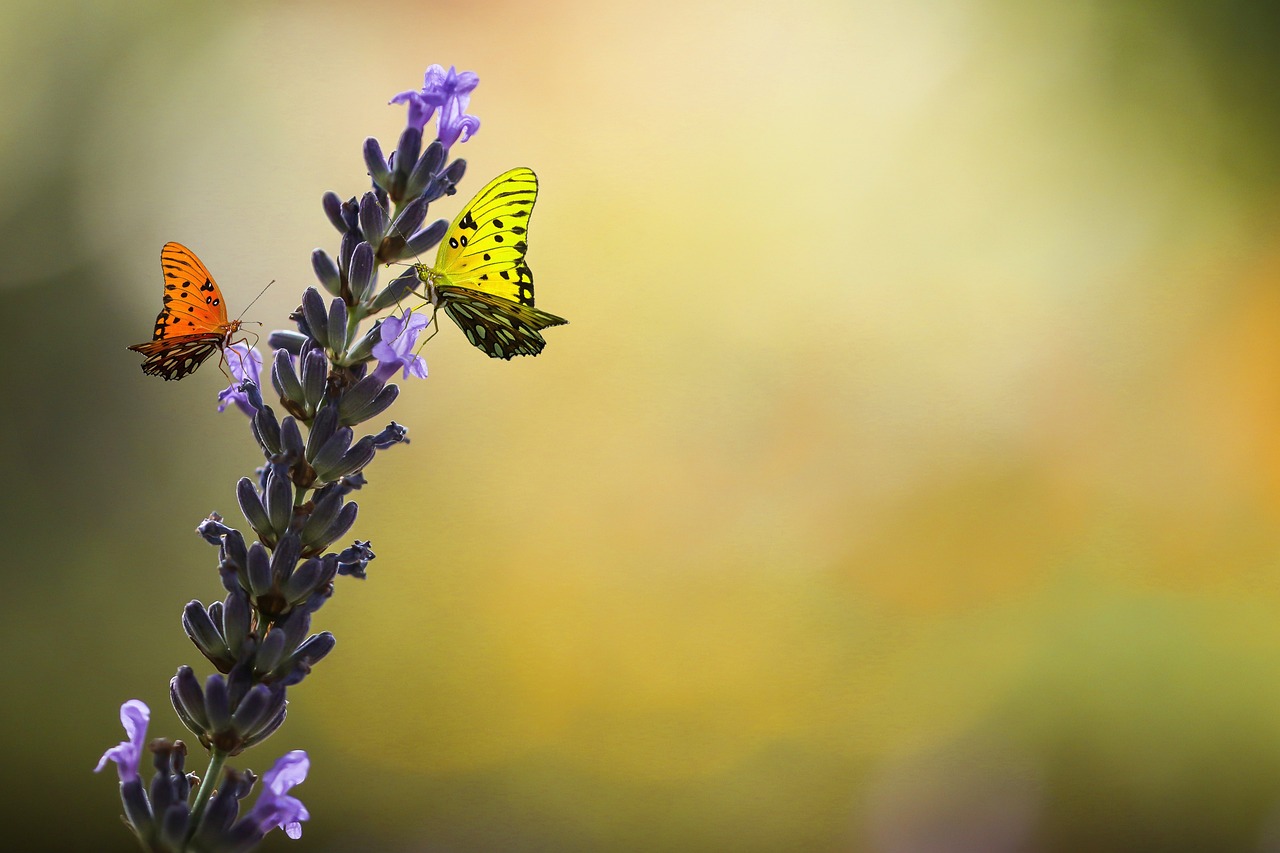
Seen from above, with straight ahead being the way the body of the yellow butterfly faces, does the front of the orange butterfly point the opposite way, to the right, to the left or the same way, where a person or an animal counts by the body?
the opposite way

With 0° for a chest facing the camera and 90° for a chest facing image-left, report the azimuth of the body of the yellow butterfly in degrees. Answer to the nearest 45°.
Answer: approximately 90°

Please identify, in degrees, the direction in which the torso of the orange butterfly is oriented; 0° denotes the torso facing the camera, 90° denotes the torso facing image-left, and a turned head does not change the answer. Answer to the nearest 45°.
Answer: approximately 270°

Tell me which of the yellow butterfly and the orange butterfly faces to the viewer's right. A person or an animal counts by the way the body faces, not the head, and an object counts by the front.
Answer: the orange butterfly

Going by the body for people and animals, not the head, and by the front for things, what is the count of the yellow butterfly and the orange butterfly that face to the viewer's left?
1
